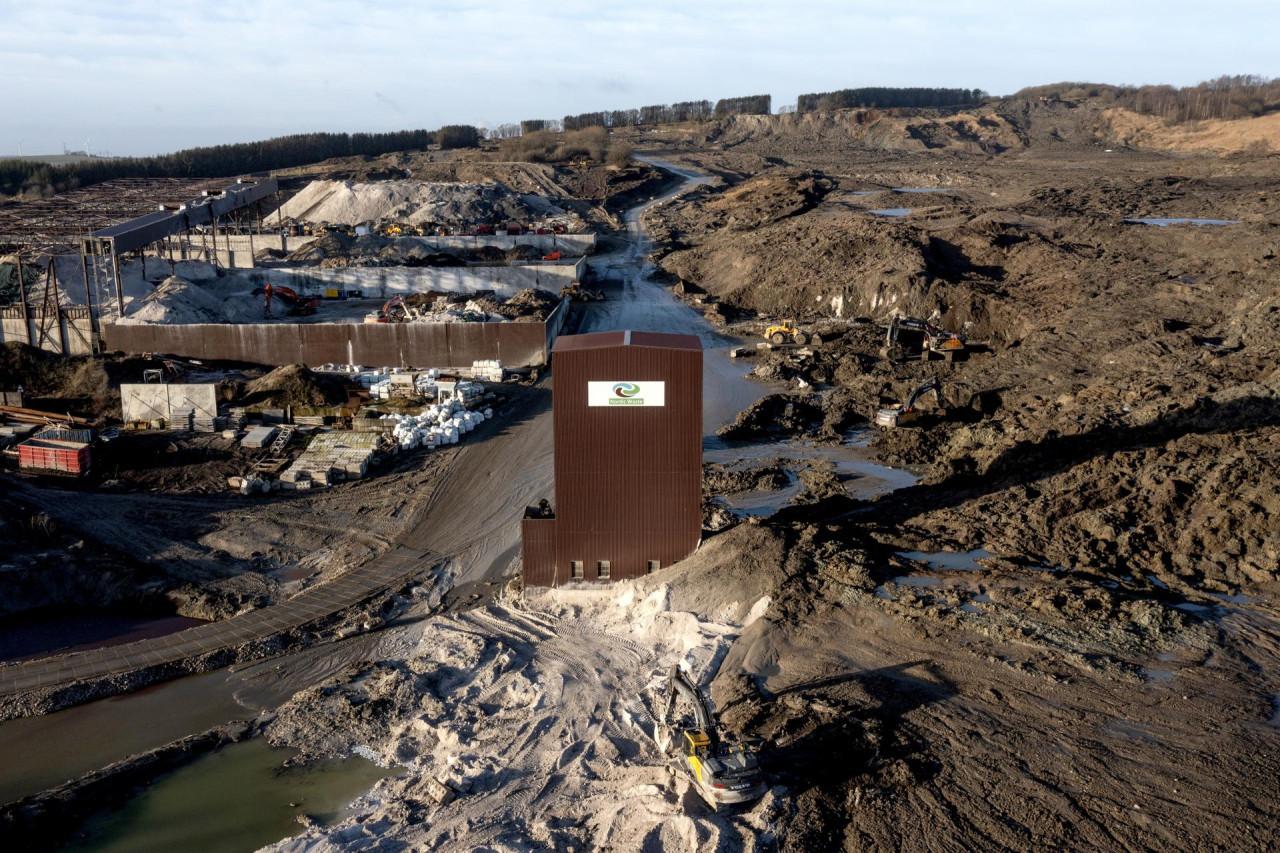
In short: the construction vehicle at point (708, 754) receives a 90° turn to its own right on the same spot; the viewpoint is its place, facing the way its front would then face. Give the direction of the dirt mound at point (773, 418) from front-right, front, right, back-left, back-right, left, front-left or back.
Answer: front-left

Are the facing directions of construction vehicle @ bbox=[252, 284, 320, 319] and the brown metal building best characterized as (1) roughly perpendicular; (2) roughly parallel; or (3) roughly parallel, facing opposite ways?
roughly perpendicular

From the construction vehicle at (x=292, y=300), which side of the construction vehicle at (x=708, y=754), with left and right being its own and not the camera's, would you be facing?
front

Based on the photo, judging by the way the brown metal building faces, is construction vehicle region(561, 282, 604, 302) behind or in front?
behind

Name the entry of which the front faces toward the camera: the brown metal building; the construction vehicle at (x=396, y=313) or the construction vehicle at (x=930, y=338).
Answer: the brown metal building

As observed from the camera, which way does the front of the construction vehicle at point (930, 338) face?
facing to the left of the viewer

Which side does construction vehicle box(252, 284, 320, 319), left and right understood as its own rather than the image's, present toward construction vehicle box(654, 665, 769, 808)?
left

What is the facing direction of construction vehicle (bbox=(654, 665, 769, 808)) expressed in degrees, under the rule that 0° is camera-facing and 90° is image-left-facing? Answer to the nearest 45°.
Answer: approximately 135°

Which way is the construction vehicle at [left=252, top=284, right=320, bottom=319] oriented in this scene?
to the viewer's left

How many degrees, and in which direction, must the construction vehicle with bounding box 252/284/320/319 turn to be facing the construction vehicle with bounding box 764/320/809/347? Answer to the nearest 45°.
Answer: approximately 135° to its left
